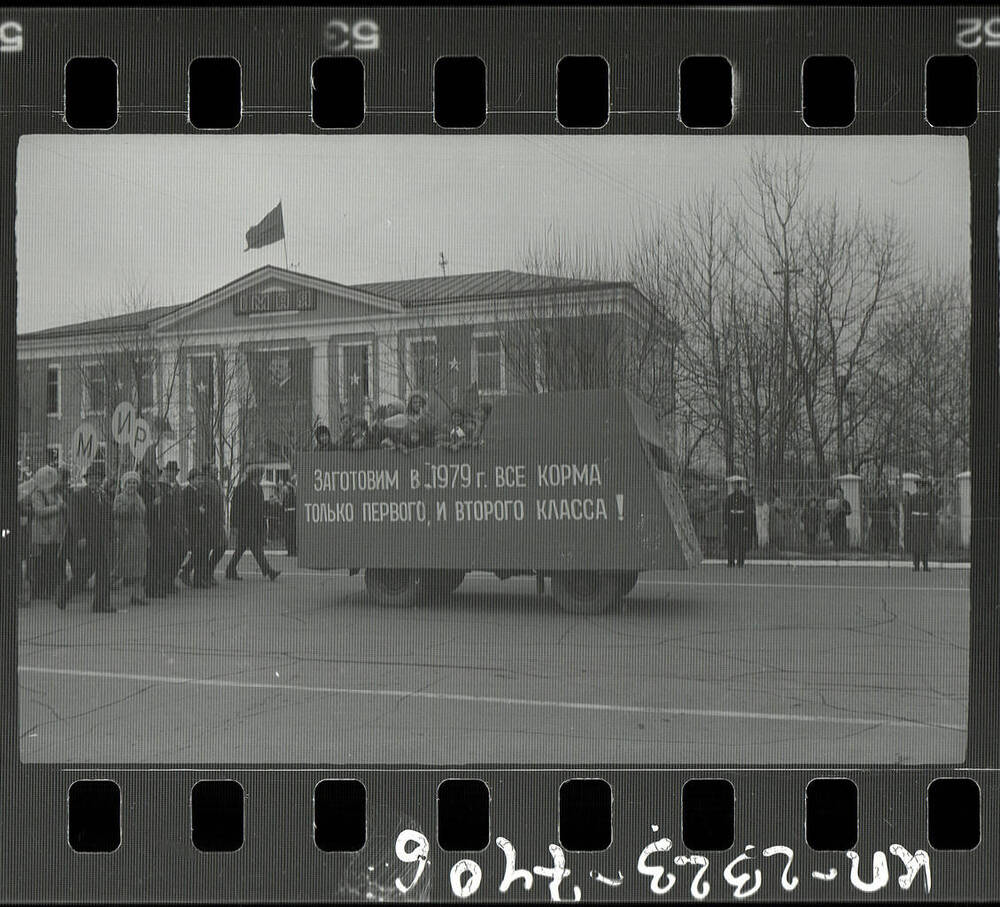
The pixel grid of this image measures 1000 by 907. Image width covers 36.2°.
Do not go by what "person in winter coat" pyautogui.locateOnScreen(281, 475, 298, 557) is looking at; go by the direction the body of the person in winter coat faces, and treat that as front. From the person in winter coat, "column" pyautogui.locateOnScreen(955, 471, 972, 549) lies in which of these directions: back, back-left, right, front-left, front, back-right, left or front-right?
front-right

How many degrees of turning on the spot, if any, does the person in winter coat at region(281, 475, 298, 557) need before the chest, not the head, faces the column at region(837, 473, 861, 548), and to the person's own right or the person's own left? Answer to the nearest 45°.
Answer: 0° — they already face it

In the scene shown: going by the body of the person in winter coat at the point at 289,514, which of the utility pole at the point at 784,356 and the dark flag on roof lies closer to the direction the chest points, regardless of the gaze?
the utility pole

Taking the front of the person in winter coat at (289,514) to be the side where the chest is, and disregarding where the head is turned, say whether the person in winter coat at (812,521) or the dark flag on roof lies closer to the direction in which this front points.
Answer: the person in winter coat
